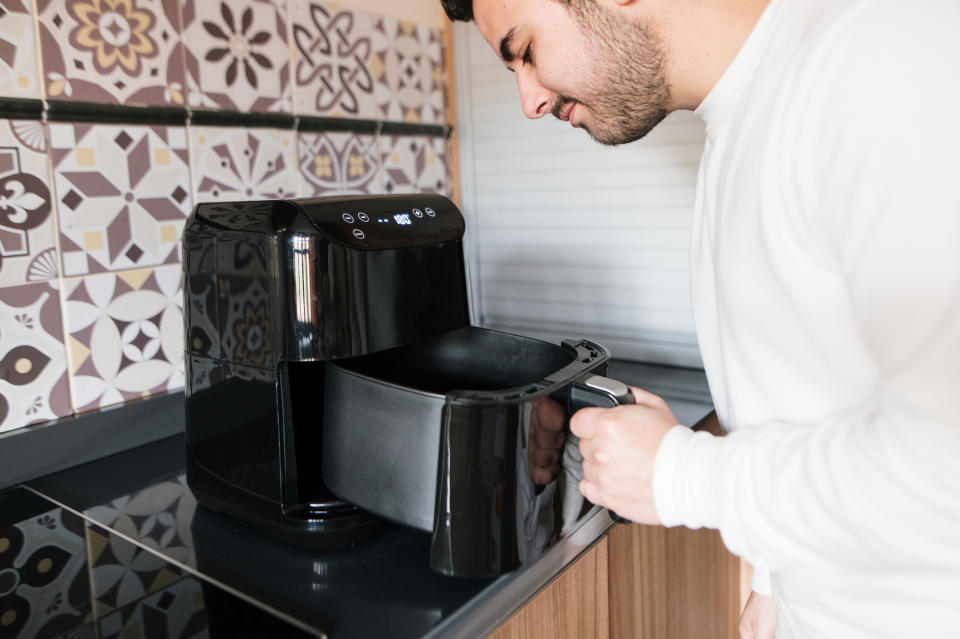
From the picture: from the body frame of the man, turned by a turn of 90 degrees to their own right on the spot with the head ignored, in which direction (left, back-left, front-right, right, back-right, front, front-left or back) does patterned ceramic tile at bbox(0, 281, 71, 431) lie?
left

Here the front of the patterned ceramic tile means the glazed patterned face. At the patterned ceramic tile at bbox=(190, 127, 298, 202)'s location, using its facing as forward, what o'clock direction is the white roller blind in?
The white roller blind is roughly at 10 o'clock from the patterned ceramic tile.

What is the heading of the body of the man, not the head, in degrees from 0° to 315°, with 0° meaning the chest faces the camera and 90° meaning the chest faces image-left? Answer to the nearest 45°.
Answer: approximately 90°

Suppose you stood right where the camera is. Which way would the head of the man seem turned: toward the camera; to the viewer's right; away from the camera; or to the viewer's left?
to the viewer's left

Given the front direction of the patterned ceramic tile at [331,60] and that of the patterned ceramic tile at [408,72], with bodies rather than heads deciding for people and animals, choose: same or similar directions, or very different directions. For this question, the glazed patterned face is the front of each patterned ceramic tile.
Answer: same or similar directions

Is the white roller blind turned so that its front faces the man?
no

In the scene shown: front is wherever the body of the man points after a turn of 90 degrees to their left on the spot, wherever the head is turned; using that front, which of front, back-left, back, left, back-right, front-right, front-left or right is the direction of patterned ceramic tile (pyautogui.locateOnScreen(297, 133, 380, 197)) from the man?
back-right

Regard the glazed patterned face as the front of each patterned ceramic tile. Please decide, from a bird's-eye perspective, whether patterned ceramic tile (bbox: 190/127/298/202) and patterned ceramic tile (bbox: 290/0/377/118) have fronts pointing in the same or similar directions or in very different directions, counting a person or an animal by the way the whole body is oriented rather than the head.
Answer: same or similar directions

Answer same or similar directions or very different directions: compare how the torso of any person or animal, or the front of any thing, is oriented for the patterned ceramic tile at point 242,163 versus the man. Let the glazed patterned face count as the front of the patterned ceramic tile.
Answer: very different directions

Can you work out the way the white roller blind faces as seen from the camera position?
facing the viewer and to the left of the viewer

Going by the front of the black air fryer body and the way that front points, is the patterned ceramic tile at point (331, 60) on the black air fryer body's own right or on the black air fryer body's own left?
on the black air fryer body's own left

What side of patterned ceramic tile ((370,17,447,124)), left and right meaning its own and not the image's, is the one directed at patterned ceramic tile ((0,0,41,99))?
right

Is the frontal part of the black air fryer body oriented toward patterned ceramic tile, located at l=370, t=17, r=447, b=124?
no

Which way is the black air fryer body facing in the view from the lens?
facing the viewer and to the right of the viewer

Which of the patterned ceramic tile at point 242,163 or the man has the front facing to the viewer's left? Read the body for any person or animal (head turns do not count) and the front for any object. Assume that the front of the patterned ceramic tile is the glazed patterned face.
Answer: the man

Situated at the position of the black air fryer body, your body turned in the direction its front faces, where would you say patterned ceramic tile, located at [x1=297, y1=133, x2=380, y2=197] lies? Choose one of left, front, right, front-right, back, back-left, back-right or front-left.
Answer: back-left
